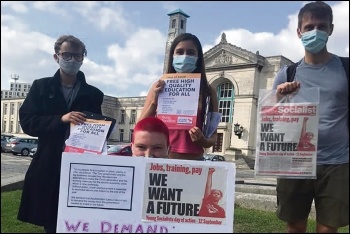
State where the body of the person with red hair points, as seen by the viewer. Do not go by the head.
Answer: toward the camera

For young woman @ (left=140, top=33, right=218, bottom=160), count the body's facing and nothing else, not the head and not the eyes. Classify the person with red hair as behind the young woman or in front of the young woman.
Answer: in front

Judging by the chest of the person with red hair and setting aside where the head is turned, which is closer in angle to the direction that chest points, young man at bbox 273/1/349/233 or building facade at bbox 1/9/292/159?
the young man

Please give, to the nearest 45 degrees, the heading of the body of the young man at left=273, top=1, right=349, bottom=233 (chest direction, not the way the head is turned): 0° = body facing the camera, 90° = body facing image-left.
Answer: approximately 0°

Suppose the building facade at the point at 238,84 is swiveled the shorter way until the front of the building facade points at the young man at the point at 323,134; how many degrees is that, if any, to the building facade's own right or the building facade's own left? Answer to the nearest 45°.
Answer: approximately 45° to the building facade's own left

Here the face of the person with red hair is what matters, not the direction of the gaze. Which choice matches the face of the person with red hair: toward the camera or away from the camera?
toward the camera

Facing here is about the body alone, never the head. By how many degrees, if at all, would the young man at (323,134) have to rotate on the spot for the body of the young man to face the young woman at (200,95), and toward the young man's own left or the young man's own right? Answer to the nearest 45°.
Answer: approximately 90° to the young man's own right

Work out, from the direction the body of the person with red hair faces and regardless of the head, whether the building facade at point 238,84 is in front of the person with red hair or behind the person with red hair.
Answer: behind

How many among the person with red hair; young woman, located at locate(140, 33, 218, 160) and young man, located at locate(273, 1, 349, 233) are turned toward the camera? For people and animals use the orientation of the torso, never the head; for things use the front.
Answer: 3

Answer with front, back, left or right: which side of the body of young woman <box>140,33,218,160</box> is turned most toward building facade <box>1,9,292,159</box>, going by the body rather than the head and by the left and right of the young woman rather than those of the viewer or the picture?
back

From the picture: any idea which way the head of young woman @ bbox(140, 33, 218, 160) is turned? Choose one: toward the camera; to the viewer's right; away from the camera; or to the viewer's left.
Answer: toward the camera

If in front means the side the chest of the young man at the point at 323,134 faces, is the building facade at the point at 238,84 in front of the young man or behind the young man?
behind

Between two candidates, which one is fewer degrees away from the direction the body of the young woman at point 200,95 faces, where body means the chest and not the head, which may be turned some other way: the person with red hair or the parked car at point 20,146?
the person with red hair

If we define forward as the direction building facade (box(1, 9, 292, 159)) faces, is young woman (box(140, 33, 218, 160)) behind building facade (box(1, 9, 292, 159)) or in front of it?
in front

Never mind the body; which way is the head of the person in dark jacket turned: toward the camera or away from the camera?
toward the camera

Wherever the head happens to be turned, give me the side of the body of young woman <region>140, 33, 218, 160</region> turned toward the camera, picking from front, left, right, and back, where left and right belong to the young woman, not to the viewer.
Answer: front

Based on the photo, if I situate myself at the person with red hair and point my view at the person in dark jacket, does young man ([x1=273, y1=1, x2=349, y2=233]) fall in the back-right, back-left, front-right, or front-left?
back-right

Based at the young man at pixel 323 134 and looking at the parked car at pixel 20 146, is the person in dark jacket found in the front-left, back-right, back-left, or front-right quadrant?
front-left

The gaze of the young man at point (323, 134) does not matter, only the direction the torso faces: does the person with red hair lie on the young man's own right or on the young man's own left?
on the young man's own right
